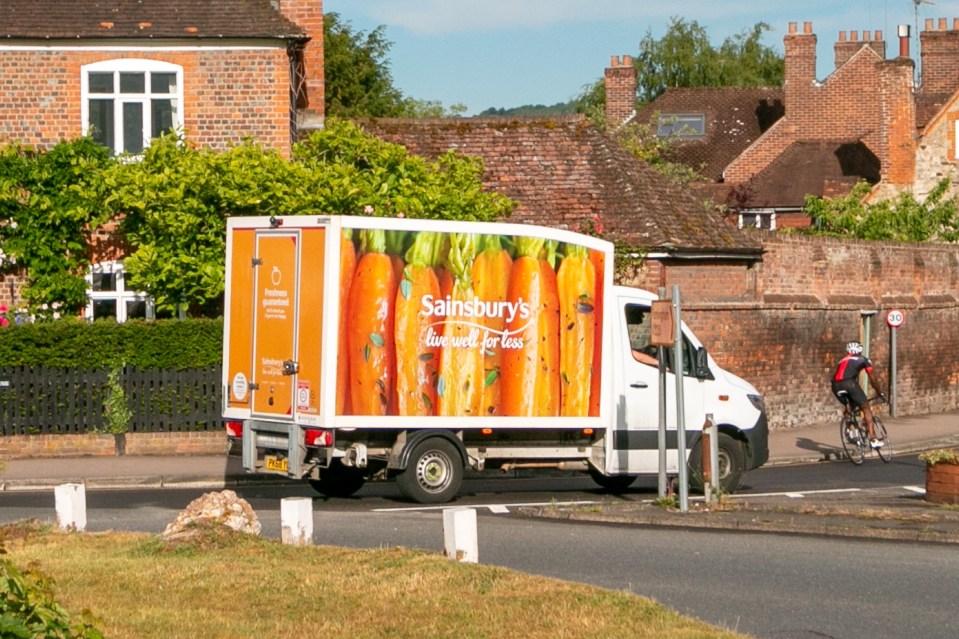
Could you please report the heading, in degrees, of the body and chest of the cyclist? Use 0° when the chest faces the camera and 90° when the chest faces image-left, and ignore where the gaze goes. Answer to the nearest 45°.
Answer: approximately 225°

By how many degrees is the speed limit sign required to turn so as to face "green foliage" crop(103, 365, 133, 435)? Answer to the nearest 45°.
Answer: approximately 45° to its right

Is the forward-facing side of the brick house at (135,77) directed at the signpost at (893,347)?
no

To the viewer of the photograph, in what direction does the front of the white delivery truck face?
facing away from the viewer and to the right of the viewer

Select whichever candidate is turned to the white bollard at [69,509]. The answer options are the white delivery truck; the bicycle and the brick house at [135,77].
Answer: the brick house

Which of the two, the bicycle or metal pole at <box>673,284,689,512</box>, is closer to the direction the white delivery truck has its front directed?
the bicycle

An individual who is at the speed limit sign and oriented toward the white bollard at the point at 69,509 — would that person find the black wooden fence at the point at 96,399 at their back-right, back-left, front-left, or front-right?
front-right

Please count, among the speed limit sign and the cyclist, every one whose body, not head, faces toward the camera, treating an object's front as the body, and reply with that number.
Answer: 1

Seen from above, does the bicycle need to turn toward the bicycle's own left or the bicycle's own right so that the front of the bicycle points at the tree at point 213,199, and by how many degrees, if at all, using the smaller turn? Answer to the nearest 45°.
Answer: approximately 135° to the bicycle's own left

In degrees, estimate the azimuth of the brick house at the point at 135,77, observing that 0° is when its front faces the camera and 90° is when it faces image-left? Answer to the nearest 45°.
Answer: approximately 0°

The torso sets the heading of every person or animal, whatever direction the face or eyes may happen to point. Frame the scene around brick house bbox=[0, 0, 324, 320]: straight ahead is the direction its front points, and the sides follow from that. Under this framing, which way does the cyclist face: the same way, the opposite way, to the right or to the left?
to the left

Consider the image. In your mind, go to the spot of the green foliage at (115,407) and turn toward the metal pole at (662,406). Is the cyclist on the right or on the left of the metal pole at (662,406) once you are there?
left

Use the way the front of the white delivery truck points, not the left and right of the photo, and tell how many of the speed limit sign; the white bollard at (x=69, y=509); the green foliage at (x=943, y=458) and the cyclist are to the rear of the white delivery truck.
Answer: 1

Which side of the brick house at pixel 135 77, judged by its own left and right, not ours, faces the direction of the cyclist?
left

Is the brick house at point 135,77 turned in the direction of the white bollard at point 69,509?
yes

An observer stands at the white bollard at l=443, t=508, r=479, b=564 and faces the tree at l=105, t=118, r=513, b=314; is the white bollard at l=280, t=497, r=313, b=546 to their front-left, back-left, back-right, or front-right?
front-left

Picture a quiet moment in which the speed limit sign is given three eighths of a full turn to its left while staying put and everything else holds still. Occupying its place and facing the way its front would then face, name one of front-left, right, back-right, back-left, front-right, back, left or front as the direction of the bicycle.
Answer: back-right

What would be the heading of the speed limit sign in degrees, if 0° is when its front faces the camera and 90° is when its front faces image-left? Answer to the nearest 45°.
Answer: approximately 0°

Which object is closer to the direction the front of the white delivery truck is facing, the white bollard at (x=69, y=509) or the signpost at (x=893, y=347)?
the signpost
